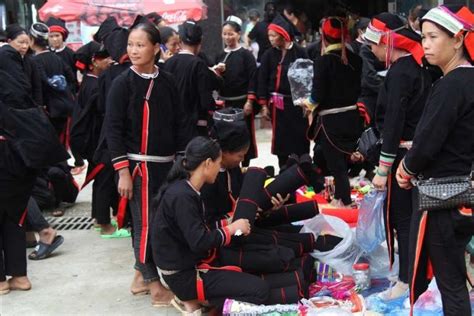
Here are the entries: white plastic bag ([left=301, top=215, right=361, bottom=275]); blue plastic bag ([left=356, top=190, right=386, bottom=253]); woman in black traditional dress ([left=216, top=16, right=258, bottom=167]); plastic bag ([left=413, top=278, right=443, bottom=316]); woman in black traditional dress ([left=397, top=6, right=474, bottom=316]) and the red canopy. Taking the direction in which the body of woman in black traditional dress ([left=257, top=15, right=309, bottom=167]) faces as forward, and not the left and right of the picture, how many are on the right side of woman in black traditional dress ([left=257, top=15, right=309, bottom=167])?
2

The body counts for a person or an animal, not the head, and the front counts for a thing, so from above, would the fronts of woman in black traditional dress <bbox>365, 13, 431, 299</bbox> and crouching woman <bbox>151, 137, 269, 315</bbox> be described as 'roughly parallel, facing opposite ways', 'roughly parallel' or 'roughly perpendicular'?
roughly parallel, facing opposite ways

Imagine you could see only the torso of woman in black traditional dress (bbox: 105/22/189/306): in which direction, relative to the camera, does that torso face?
toward the camera

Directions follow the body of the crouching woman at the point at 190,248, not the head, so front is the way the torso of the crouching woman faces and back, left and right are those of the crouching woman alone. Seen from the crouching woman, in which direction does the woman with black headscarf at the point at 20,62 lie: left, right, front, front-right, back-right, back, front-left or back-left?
back-left

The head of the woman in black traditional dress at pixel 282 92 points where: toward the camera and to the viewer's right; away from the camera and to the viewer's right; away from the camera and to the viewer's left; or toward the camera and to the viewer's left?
toward the camera and to the viewer's left

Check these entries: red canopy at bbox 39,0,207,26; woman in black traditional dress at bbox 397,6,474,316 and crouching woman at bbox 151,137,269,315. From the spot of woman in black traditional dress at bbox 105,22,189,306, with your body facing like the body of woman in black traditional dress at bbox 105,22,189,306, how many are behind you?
1

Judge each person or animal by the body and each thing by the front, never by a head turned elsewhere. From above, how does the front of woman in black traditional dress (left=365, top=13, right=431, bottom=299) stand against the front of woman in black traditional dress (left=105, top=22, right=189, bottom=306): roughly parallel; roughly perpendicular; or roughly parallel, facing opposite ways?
roughly perpendicular

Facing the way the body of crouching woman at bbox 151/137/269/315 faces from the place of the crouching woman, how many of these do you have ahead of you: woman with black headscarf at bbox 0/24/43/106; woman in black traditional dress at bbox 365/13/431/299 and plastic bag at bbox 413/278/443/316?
2

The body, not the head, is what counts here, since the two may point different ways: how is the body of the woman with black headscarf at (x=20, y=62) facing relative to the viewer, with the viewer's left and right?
facing the viewer and to the right of the viewer

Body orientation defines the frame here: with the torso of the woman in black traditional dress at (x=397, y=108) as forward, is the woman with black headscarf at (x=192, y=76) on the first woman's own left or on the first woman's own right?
on the first woman's own right

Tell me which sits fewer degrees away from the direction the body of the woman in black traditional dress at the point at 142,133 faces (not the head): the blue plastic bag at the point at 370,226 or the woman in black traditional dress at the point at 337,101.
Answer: the blue plastic bag

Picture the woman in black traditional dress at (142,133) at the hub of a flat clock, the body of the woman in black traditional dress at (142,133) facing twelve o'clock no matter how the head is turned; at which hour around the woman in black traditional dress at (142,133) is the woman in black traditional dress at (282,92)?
the woman in black traditional dress at (282,92) is roughly at 7 o'clock from the woman in black traditional dress at (142,133).

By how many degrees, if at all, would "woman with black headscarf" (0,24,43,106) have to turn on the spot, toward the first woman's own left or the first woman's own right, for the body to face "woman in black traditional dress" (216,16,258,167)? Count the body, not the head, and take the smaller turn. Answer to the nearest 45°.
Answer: approximately 90° to the first woman's own left

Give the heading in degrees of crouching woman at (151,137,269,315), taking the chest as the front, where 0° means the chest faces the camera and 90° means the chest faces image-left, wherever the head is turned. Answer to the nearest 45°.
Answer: approximately 270°

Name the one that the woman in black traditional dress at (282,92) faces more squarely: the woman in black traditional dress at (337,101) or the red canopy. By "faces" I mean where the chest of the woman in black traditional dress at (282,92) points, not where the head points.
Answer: the woman in black traditional dress

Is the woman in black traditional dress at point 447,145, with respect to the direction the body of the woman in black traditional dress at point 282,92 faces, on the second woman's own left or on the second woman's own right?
on the second woman's own left

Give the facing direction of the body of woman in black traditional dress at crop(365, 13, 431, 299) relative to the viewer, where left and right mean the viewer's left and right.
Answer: facing to the left of the viewer

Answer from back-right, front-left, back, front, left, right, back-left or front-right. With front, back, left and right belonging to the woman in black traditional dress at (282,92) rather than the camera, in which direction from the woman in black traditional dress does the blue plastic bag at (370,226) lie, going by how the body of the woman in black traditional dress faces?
front-left

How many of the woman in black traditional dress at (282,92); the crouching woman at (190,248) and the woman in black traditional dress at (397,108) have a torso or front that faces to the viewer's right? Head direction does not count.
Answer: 1
